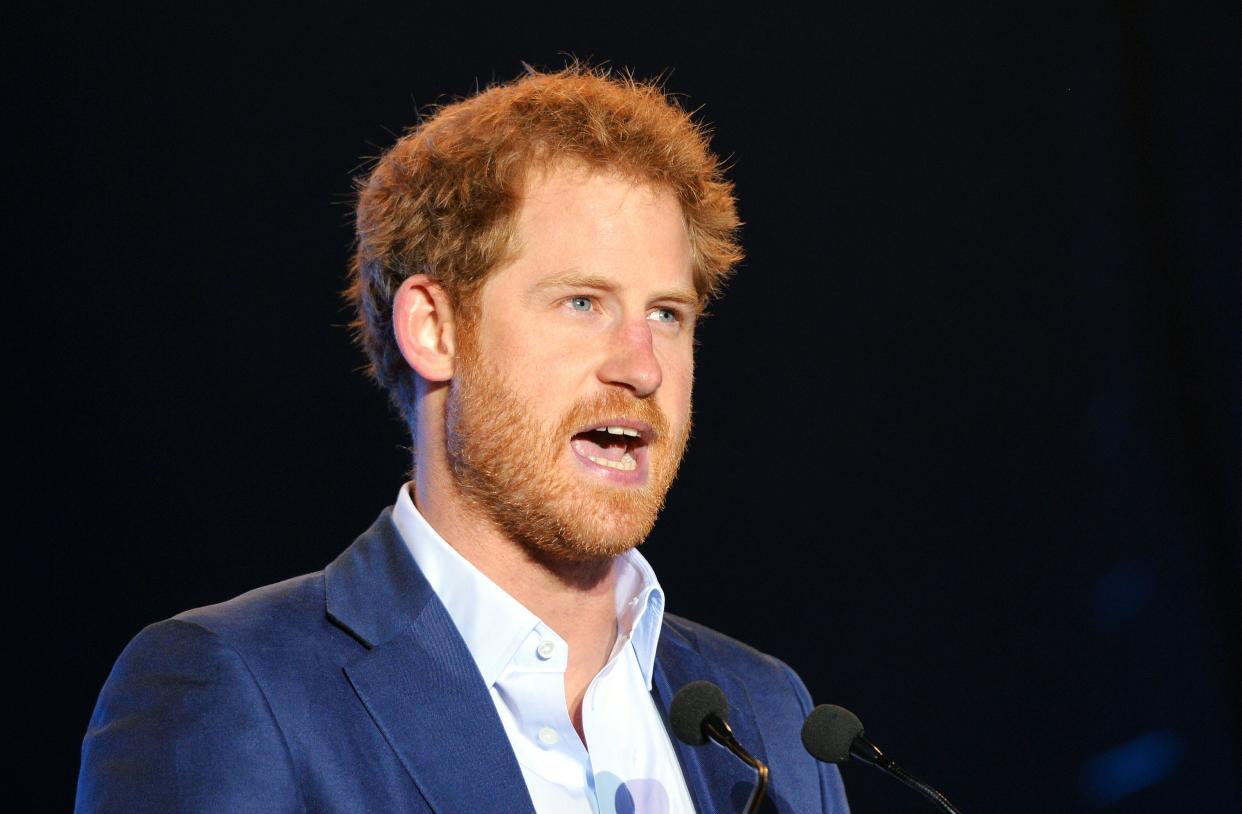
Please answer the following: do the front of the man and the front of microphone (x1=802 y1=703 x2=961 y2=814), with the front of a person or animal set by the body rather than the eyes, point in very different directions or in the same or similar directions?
very different directions

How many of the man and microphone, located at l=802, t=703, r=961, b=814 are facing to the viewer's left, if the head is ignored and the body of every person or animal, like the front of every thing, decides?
1

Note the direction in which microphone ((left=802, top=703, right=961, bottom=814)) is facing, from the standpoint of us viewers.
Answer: facing to the left of the viewer

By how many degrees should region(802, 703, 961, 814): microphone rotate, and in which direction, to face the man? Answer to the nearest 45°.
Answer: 0° — it already faces them

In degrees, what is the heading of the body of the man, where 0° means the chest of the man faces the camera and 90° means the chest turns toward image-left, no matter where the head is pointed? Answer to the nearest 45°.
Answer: approximately 315°

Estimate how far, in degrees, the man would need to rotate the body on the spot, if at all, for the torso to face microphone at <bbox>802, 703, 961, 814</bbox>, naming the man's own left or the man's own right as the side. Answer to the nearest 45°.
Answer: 0° — they already face it
